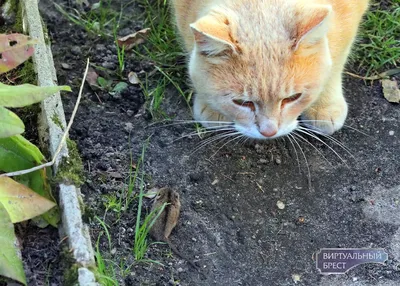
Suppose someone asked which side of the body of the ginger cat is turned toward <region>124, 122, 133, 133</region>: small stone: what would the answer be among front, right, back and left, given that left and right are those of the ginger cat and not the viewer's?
right

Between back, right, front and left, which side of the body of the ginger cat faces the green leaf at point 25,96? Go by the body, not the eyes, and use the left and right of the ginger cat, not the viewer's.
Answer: right

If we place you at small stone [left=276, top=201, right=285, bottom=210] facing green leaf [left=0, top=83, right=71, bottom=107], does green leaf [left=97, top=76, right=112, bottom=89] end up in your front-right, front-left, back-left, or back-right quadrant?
front-right

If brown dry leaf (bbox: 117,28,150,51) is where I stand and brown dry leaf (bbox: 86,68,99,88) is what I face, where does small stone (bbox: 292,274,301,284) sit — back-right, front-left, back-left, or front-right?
front-left

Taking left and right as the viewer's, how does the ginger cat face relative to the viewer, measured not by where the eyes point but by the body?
facing the viewer

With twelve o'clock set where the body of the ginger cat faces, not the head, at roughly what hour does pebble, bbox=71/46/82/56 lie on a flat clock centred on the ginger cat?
The pebble is roughly at 4 o'clock from the ginger cat.

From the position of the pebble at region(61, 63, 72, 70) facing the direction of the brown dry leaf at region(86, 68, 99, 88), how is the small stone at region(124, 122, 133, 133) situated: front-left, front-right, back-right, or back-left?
front-right

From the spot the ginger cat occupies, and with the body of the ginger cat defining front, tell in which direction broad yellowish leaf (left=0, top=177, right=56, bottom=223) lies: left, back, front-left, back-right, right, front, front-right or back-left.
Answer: front-right

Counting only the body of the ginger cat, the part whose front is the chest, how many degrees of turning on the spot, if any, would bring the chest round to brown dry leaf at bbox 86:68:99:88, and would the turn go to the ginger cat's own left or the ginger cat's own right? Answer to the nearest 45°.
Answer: approximately 135° to the ginger cat's own right

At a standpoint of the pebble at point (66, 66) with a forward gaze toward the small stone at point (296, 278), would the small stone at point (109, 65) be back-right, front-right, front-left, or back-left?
front-left

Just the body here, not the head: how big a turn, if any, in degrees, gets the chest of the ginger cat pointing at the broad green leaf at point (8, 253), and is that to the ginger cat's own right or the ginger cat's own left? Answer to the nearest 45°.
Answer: approximately 45° to the ginger cat's own right

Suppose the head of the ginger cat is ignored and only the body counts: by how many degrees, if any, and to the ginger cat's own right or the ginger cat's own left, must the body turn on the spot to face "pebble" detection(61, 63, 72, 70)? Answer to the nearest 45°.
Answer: approximately 135° to the ginger cat's own right

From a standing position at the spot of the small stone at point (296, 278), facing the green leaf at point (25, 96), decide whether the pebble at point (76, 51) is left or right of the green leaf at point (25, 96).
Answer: right
